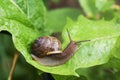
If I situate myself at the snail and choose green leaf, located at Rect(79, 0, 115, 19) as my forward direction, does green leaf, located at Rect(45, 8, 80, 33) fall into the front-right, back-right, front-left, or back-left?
front-left

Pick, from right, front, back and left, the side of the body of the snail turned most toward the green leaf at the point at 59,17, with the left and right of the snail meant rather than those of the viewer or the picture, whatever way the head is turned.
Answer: left

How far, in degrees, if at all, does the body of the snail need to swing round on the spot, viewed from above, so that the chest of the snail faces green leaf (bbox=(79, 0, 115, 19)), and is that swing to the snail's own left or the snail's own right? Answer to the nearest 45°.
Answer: approximately 45° to the snail's own left

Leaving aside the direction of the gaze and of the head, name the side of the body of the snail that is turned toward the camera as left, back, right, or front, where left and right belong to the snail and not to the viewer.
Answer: right
